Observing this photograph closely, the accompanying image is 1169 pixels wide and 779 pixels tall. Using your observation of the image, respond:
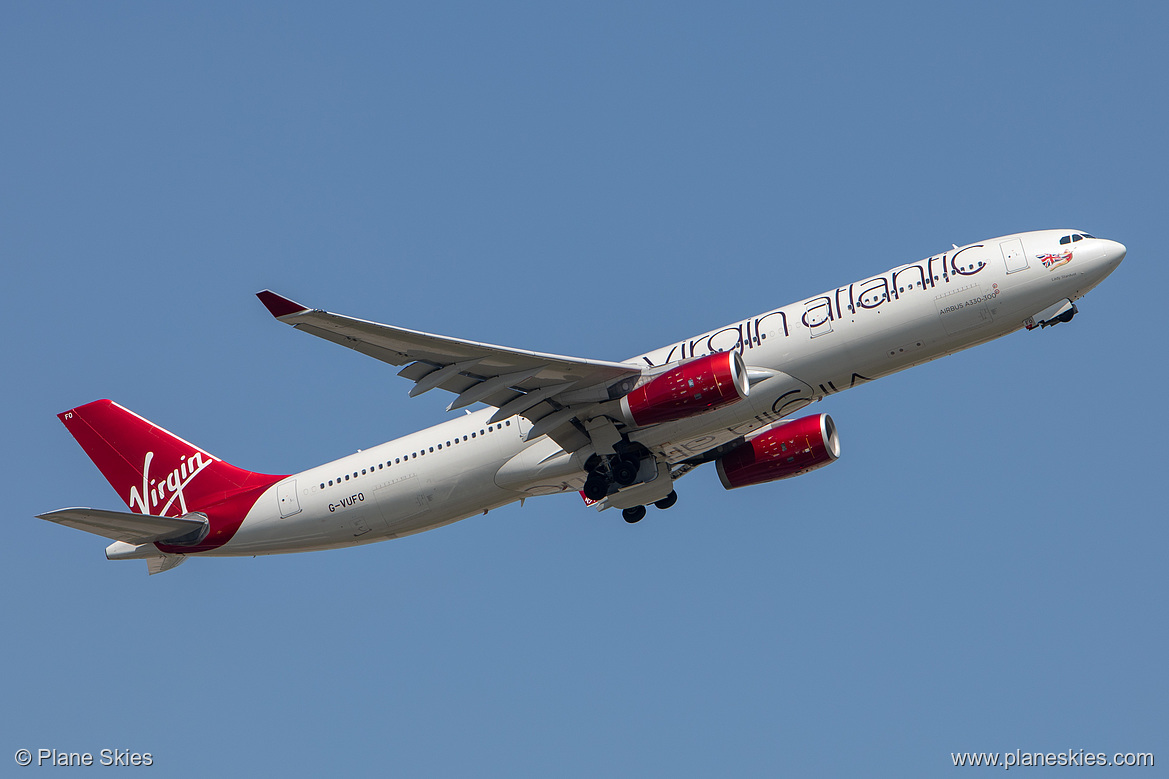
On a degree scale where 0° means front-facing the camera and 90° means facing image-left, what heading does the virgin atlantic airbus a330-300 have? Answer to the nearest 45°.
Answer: approximately 270°
